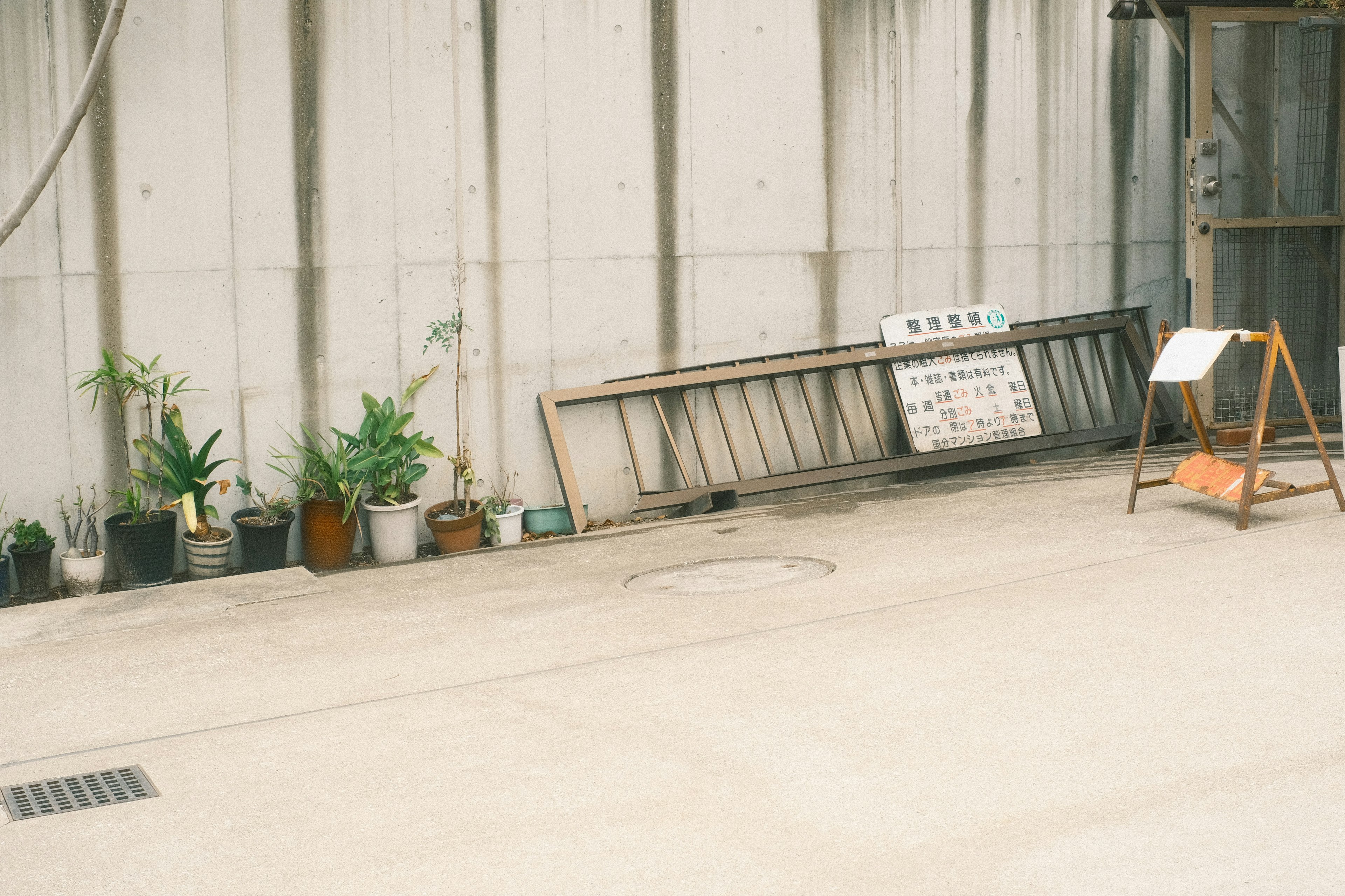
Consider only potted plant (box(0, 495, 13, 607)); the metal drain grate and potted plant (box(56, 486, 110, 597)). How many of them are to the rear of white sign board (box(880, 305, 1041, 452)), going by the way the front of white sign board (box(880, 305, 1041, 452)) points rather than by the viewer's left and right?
0

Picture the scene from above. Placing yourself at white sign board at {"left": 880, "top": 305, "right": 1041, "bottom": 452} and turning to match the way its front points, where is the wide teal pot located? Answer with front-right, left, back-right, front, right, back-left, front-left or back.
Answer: front-right

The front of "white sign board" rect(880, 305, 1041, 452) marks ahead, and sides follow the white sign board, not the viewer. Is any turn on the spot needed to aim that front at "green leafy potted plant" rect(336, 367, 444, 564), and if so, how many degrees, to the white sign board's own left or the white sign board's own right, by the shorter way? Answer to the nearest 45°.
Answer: approximately 45° to the white sign board's own right

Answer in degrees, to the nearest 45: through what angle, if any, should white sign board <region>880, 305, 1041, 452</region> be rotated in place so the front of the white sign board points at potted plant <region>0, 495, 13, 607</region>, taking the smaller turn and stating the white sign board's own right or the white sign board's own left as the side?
approximately 45° to the white sign board's own right

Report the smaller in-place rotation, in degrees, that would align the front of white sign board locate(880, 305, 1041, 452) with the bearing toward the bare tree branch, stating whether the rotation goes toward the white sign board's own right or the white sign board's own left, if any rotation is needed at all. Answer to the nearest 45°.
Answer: approximately 45° to the white sign board's own right

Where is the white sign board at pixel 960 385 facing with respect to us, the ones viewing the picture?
facing the viewer

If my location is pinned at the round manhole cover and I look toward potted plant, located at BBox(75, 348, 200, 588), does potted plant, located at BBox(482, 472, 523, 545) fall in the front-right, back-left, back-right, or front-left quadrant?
front-right

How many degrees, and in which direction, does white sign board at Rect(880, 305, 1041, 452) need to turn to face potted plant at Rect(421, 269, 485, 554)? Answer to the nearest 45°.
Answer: approximately 45° to its right

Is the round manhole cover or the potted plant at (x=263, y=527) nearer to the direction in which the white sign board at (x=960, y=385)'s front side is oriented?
the round manhole cover

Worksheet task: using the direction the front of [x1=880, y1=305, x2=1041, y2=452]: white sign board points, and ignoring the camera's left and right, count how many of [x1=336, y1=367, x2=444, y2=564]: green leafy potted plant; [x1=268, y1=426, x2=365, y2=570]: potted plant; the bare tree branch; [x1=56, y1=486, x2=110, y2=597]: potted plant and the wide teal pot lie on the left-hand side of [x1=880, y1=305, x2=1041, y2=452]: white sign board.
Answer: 0

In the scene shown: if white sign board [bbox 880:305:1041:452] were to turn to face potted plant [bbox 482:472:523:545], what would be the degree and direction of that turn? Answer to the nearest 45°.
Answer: approximately 45° to its right
